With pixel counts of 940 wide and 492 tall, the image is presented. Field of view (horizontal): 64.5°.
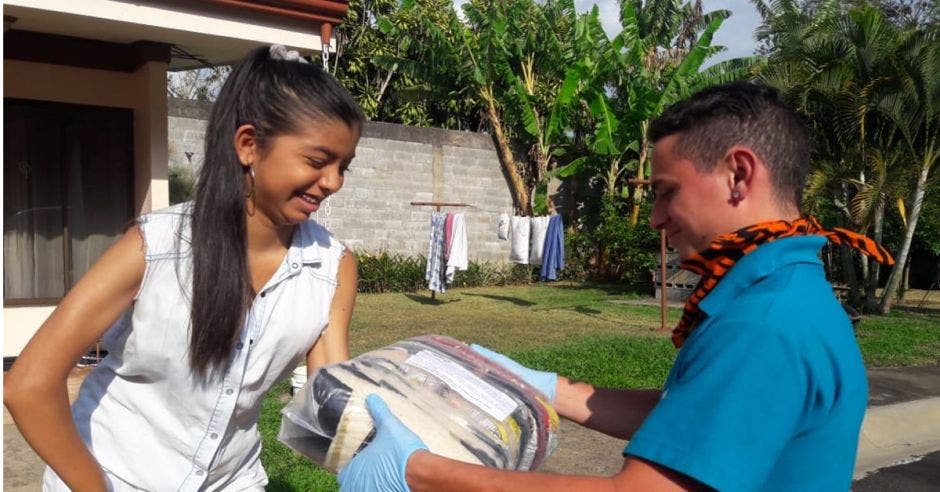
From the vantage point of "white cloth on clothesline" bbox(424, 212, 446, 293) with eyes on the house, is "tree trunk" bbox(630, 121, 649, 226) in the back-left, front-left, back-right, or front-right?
back-left

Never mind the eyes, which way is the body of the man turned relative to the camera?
to the viewer's left

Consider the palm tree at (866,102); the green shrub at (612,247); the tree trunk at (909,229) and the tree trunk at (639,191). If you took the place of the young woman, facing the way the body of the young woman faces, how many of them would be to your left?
4

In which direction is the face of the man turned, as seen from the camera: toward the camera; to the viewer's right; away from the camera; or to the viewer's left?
to the viewer's left

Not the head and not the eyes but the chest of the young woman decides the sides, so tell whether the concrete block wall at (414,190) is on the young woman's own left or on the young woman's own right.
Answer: on the young woman's own left

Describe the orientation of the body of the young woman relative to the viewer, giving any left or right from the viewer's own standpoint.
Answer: facing the viewer and to the right of the viewer

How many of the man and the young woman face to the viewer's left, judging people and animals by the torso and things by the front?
1

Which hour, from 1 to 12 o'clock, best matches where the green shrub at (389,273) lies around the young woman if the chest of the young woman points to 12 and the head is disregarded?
The green shrub is roughly at 8 o'clock from the young woman.

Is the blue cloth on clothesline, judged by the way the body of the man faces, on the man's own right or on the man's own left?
on the man's own right

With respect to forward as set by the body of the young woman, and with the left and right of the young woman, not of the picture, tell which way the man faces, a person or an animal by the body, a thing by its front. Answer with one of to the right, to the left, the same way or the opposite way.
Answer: the opposite way

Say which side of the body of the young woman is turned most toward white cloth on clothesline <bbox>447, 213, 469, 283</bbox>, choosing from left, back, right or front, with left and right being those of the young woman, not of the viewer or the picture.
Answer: left

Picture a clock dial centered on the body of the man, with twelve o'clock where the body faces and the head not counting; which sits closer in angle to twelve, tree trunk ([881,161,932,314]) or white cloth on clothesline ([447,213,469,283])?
the white cloth on clothesline

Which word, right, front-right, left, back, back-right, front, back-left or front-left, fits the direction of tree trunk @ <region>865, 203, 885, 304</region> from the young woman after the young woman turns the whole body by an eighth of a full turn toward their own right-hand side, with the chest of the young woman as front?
back-left

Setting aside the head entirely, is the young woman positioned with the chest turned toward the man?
yes

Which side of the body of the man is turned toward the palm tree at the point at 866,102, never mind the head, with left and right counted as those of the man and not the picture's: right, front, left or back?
right
